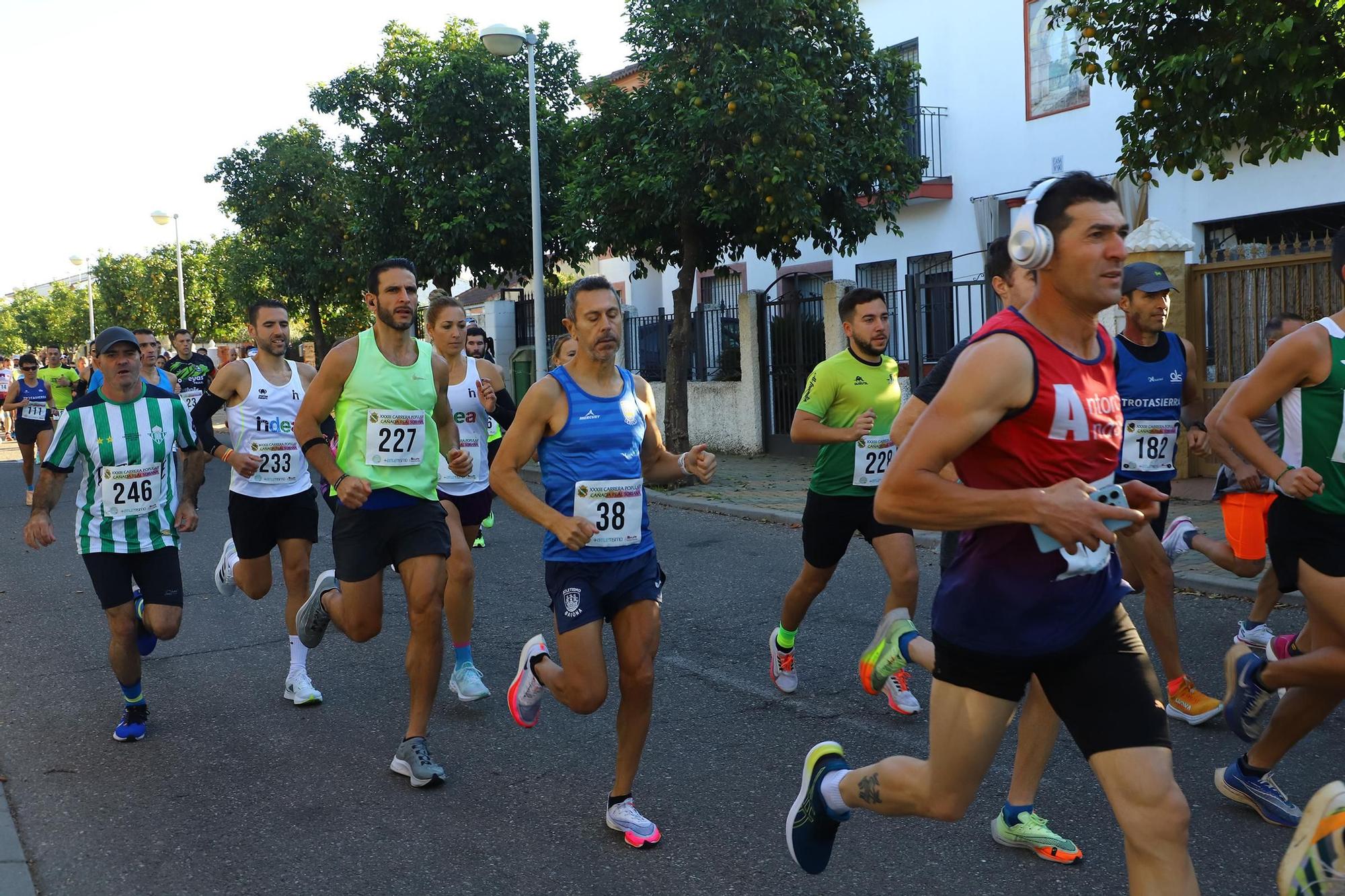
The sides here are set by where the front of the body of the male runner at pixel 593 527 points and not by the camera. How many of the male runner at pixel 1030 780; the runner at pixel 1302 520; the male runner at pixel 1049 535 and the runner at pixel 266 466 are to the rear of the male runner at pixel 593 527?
1

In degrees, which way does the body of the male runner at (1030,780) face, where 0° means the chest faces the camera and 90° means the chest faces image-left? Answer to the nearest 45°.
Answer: approximately 315°

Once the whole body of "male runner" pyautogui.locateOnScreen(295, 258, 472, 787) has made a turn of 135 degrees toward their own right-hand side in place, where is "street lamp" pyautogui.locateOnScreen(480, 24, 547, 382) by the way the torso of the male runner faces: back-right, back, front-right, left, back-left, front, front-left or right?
right

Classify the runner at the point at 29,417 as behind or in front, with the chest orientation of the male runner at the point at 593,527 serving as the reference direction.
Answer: behind

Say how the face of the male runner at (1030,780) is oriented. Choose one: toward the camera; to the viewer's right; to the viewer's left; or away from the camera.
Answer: to the viewer's right

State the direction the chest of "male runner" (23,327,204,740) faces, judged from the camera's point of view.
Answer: toward the camera

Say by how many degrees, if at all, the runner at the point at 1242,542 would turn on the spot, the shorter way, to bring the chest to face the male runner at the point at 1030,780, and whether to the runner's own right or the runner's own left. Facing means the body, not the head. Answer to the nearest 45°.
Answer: approximately 90° to the runner's own right

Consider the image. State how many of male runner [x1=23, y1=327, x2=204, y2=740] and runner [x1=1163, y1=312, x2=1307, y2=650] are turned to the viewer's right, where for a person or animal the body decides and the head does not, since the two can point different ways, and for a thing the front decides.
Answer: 1

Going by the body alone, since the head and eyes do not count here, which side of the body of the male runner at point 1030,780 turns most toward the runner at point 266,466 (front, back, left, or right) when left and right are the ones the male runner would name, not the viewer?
back

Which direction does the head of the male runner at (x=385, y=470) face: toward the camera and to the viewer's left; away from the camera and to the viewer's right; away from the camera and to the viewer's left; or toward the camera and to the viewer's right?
toward the camera and to the viewer's right

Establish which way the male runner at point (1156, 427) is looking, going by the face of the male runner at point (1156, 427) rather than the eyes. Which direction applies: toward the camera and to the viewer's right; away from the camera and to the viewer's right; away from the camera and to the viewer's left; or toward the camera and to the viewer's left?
toward the camera and to the viewer's right

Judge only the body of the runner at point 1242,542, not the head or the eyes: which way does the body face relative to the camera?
to the viewer's right

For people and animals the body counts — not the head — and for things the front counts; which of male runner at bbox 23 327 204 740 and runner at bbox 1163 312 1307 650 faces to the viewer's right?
the runner

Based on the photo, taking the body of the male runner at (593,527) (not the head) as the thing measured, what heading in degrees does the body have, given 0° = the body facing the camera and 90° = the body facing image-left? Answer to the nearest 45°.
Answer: approximately 315°
